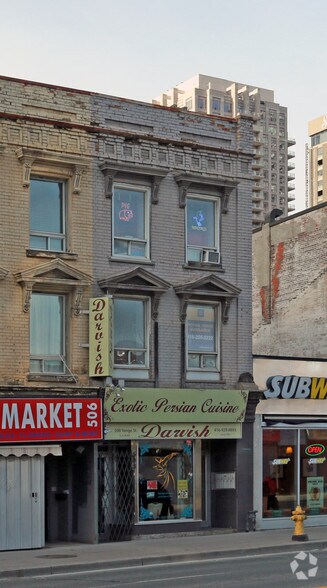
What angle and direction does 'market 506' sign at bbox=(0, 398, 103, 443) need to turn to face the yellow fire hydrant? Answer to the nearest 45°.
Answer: approximately 90° to its left

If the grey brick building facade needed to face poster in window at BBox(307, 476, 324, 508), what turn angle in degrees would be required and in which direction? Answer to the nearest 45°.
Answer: approximately 135° to its left

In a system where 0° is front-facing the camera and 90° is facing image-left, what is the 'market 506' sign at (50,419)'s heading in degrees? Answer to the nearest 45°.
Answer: approximately 0°

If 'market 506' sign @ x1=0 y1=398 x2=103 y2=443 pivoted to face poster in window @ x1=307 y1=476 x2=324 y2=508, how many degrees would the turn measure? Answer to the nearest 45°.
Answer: approximately 135° to its left

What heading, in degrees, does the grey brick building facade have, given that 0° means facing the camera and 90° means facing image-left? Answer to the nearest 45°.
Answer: approximately 0°

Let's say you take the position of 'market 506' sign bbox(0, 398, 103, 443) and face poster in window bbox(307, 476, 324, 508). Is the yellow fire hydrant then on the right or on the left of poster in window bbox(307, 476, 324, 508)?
right
